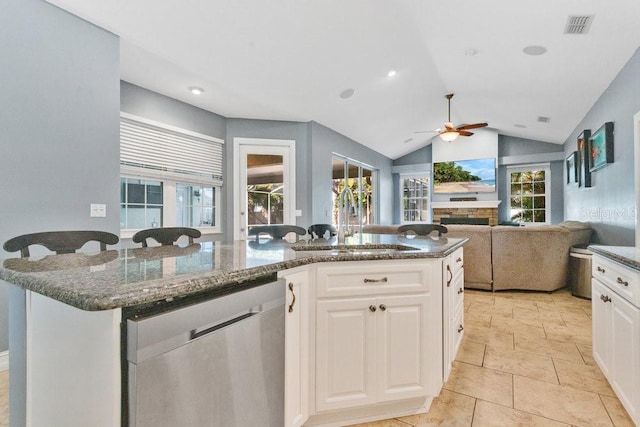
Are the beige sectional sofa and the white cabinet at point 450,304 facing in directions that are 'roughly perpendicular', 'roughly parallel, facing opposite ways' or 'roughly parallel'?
roughly perpendicular

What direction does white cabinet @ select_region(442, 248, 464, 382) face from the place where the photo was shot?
facing to the right of the viewer

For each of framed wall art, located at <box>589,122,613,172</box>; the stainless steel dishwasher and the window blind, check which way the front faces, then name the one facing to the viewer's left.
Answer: the framed wall art

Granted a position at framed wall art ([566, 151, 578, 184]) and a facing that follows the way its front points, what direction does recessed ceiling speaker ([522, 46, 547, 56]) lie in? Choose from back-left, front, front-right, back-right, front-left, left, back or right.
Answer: left

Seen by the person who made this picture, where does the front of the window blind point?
facing the viewer and to the right of the viewer

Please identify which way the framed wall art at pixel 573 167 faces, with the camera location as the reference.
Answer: facing to the left of the viewer

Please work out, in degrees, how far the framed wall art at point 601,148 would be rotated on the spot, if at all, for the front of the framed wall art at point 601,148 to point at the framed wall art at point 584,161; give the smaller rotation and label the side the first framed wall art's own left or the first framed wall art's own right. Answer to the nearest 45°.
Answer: approximately 90° to the first framed wall art's own right

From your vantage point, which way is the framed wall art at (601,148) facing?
to the viewer's left

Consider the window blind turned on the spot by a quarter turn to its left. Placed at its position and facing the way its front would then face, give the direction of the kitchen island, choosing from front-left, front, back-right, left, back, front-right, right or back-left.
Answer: back-right

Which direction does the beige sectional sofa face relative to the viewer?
away from the camera

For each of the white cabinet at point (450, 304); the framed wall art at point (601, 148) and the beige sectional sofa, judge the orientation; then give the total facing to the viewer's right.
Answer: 1
